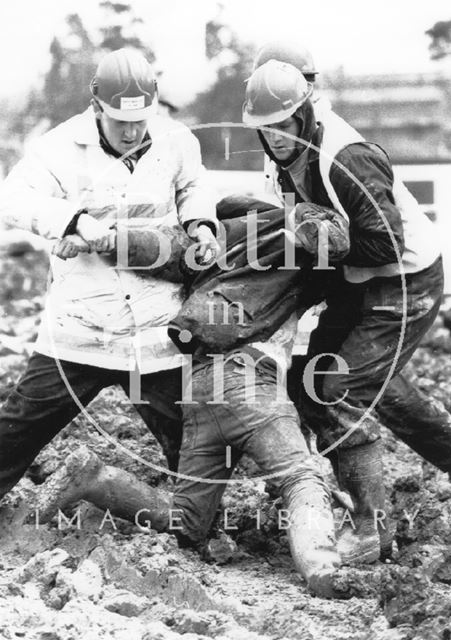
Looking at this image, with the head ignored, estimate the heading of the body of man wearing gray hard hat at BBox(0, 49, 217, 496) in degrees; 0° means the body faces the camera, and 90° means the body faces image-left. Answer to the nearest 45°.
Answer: approximately 0°

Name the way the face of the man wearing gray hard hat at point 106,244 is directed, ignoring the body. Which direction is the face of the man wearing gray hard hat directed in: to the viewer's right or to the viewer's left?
to the viewer's right
